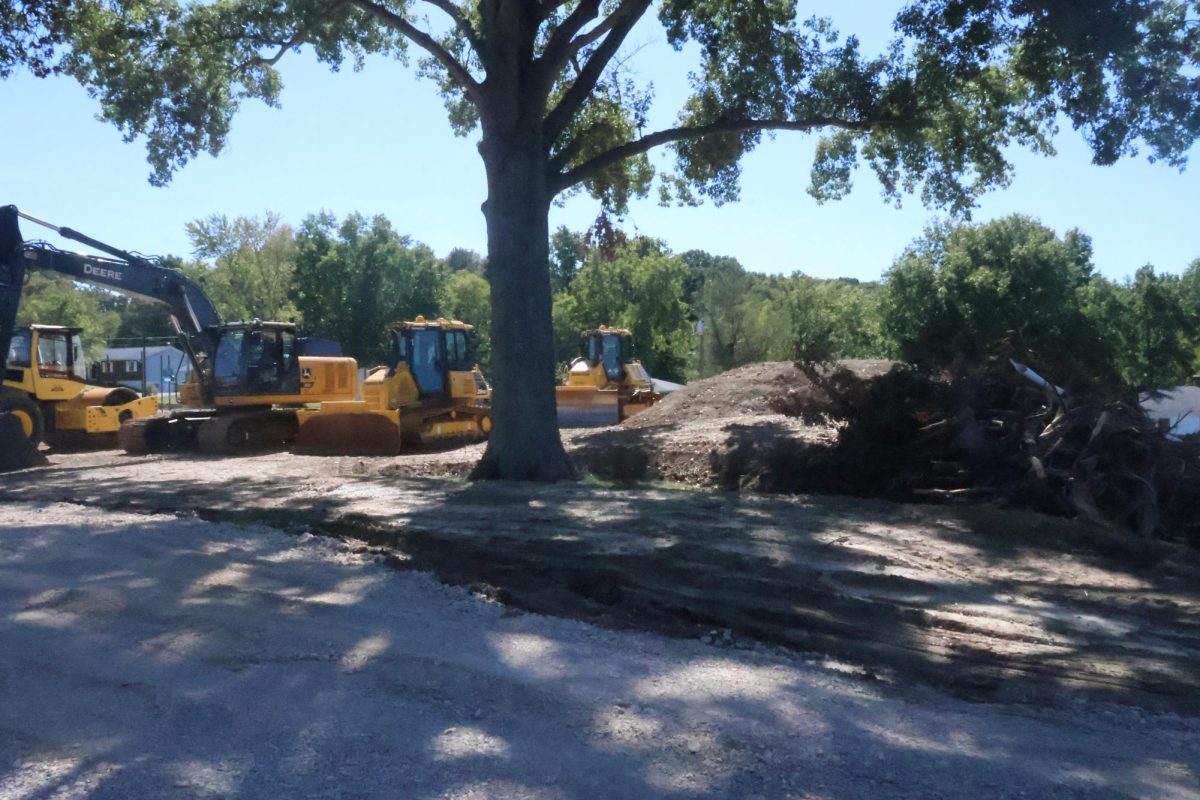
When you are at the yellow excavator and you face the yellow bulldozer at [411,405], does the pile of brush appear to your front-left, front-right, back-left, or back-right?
front-right

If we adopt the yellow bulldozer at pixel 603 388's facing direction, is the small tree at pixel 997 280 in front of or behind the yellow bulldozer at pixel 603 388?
behind

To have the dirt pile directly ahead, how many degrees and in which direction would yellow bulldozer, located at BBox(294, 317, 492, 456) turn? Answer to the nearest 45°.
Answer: approximately 135° to its left

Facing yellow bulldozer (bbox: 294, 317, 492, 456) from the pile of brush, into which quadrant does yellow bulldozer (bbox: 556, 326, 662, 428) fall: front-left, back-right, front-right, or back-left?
front-right

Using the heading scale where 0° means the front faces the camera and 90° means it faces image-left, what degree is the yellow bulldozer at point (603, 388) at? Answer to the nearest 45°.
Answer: approximately 45°

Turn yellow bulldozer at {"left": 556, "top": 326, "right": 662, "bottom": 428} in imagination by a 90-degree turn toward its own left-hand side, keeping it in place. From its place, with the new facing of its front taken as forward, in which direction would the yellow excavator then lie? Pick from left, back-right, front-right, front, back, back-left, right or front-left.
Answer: right

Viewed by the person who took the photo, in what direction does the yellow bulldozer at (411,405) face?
facing the viewer and to the left of the viewer

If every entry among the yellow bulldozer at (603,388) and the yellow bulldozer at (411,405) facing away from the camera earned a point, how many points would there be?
0

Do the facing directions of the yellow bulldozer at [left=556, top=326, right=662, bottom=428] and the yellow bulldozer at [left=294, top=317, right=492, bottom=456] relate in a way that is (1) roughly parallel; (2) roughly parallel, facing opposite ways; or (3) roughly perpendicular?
roughly parallel
